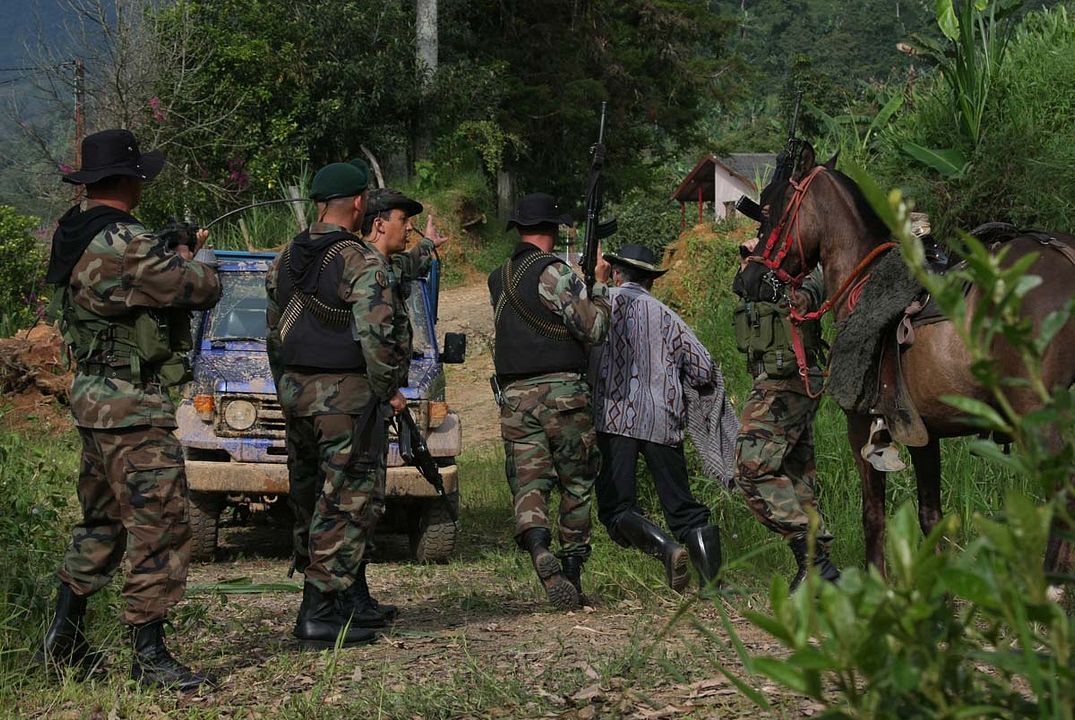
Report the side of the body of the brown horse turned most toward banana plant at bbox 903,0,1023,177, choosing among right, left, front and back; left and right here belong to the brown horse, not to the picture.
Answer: right

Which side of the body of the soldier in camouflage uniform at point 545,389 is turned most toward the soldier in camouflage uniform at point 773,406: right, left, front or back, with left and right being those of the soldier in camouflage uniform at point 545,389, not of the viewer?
right

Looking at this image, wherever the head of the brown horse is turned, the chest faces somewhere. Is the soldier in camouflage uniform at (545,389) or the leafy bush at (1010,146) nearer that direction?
the soldier in camouflage uniform

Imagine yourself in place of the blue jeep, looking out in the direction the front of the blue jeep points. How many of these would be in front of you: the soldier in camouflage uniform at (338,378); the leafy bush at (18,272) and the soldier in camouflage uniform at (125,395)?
2

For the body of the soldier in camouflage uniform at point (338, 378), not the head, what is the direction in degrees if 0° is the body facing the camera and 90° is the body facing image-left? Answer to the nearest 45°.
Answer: approximately 225°

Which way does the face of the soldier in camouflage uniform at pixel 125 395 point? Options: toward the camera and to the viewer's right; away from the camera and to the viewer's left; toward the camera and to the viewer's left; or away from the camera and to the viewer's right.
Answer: away from the camera and to the viewer's right

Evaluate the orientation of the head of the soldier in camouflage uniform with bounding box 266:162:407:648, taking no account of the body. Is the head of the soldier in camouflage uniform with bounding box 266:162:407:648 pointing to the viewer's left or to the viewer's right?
to the viewer's right

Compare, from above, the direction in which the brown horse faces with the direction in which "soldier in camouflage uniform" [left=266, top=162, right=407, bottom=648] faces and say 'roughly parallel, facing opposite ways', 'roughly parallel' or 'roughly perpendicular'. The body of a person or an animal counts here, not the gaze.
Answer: roughly perpendicular

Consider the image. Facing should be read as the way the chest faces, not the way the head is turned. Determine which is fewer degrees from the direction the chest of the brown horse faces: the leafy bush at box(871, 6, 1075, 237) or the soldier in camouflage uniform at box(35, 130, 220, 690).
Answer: the soldier in camouflage uniform

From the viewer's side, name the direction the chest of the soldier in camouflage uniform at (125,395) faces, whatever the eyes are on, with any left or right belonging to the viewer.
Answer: facing away from the viewer and to the right of the viewer

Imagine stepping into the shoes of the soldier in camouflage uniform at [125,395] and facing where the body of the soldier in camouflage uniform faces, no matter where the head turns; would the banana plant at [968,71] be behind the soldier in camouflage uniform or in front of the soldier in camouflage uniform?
in front

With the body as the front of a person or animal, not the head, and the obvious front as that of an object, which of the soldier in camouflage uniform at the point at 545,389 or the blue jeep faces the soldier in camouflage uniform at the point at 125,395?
the blue jeep

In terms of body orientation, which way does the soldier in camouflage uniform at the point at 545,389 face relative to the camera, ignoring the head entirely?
away from the camera

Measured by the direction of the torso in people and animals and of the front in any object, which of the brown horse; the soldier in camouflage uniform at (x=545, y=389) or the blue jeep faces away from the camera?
the soldier in camouflage uniform

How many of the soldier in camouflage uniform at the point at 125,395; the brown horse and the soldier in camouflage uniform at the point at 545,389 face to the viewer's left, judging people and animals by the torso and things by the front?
1

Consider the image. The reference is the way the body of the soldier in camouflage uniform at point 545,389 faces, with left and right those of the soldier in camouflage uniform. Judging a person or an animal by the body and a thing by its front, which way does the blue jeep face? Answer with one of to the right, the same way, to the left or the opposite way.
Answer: the opposite way

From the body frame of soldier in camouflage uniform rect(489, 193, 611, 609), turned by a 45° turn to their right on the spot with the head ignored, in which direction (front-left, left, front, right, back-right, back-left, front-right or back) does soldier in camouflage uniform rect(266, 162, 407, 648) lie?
back

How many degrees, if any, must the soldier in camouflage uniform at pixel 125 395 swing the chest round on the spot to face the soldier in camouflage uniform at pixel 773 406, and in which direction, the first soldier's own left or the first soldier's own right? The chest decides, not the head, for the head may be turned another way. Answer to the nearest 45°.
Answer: approximately 45° to the first soldier's own right
